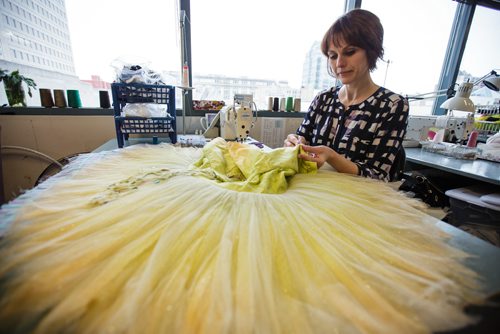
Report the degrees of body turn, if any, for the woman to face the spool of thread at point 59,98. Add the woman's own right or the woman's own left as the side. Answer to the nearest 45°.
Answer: approximately 45° to the woman's own right

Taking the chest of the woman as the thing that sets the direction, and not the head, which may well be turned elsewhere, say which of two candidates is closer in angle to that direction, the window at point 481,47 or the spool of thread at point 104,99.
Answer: the spool of thread

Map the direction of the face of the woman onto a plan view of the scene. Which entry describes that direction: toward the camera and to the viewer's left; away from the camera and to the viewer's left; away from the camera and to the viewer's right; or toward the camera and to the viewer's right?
toward the camera and to the viewer's left

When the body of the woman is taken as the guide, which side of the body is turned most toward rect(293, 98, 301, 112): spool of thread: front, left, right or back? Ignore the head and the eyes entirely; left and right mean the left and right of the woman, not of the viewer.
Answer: right

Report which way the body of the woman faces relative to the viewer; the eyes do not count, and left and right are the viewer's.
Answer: facing the viewer and to the left of the viewer

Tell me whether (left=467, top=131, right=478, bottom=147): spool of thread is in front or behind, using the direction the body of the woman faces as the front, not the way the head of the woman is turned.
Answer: behind

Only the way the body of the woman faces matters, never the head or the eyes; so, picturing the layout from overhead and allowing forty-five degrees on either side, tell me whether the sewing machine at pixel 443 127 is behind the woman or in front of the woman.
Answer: behind

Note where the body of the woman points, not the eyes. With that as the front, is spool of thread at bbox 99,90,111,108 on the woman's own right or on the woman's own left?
on the woman's own right

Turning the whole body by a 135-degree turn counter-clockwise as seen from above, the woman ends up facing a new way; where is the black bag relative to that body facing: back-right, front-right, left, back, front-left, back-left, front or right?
front-left

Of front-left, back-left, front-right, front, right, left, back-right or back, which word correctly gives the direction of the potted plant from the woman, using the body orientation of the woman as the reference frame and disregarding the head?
front-right

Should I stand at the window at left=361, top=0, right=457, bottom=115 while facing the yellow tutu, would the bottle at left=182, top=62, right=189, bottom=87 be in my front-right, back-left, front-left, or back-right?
front-right

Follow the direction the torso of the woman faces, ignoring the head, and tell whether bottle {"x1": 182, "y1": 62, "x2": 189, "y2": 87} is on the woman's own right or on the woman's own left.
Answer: on the woman's own right

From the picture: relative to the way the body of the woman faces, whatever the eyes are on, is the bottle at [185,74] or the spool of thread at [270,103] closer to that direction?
the bottle

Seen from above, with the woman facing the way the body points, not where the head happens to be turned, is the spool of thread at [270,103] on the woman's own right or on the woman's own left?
on the woman's own right

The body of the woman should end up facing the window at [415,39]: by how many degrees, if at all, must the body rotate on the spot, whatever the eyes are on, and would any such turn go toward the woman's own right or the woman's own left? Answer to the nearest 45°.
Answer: approximately 135° to the woman's own right

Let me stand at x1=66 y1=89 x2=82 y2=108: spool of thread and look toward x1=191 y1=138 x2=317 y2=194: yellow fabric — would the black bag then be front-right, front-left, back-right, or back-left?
front-left
